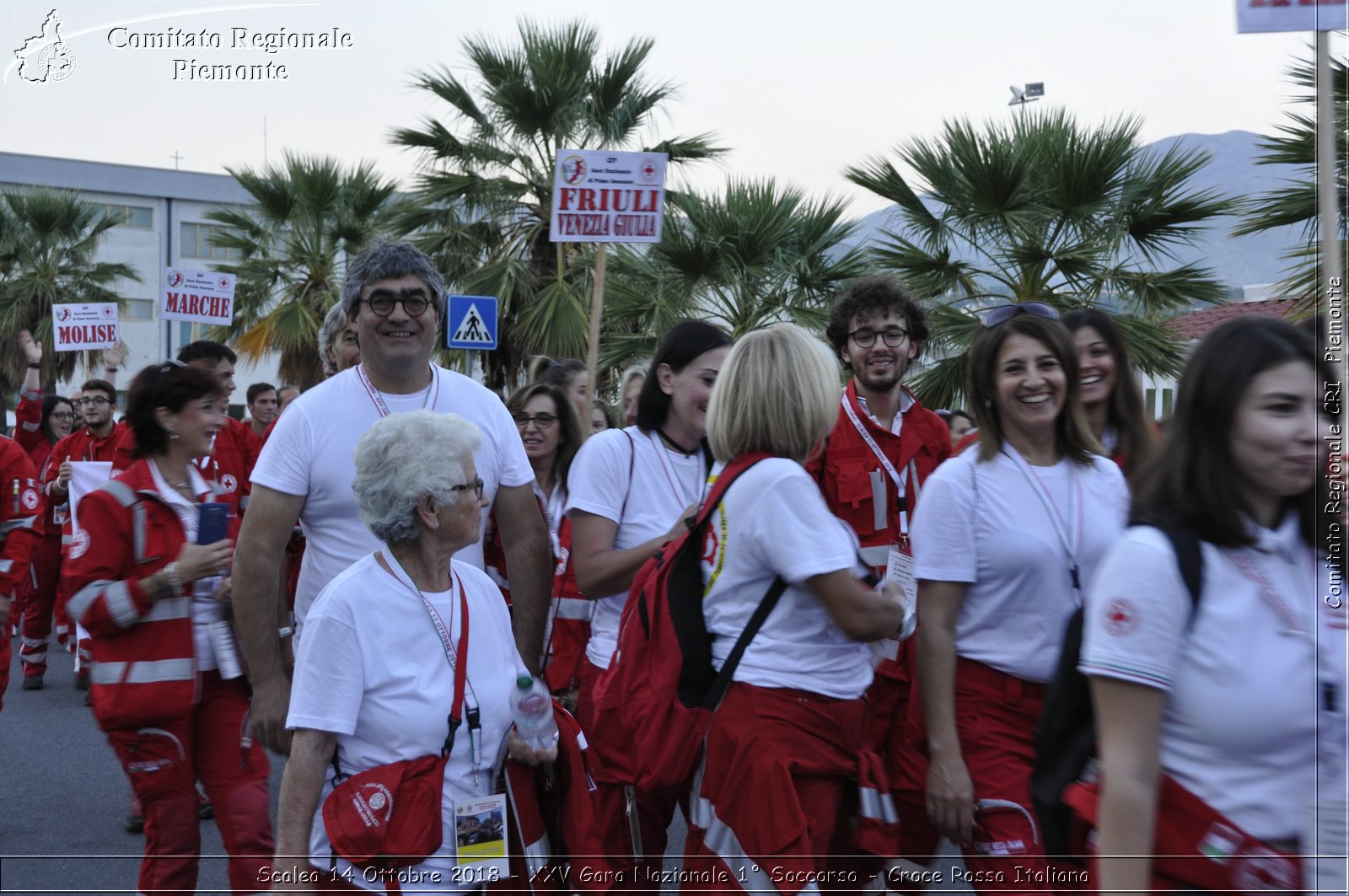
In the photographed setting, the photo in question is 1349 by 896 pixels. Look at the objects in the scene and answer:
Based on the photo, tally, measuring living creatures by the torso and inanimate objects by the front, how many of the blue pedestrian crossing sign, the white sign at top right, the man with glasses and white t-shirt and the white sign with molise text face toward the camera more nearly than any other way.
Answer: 4

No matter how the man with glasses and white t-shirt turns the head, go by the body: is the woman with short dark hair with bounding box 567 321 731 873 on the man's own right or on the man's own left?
on the man's own left

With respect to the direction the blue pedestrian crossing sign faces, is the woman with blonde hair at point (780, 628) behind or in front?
in front

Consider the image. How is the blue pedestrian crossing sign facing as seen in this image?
toward the camera

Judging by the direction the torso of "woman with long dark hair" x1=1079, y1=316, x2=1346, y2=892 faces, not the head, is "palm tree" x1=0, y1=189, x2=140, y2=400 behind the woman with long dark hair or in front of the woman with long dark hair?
behind

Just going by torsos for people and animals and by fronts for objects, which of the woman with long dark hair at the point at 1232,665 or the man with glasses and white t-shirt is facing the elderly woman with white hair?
the man with glasses and white t-shirt

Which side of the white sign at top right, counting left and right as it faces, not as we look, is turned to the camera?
front

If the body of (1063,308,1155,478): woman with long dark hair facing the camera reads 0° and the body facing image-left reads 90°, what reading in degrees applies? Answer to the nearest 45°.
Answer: approximately 45°

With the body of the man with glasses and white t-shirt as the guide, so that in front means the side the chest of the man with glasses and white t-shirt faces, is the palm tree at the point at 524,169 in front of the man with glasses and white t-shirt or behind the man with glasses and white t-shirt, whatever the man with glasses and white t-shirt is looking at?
behind

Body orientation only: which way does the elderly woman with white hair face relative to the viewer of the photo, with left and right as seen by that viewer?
facing the viewer and to the right of the viewer

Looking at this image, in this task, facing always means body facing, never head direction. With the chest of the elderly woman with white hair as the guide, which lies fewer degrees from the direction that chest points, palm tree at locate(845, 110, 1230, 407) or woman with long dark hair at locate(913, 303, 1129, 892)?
the woman with long dark hair
